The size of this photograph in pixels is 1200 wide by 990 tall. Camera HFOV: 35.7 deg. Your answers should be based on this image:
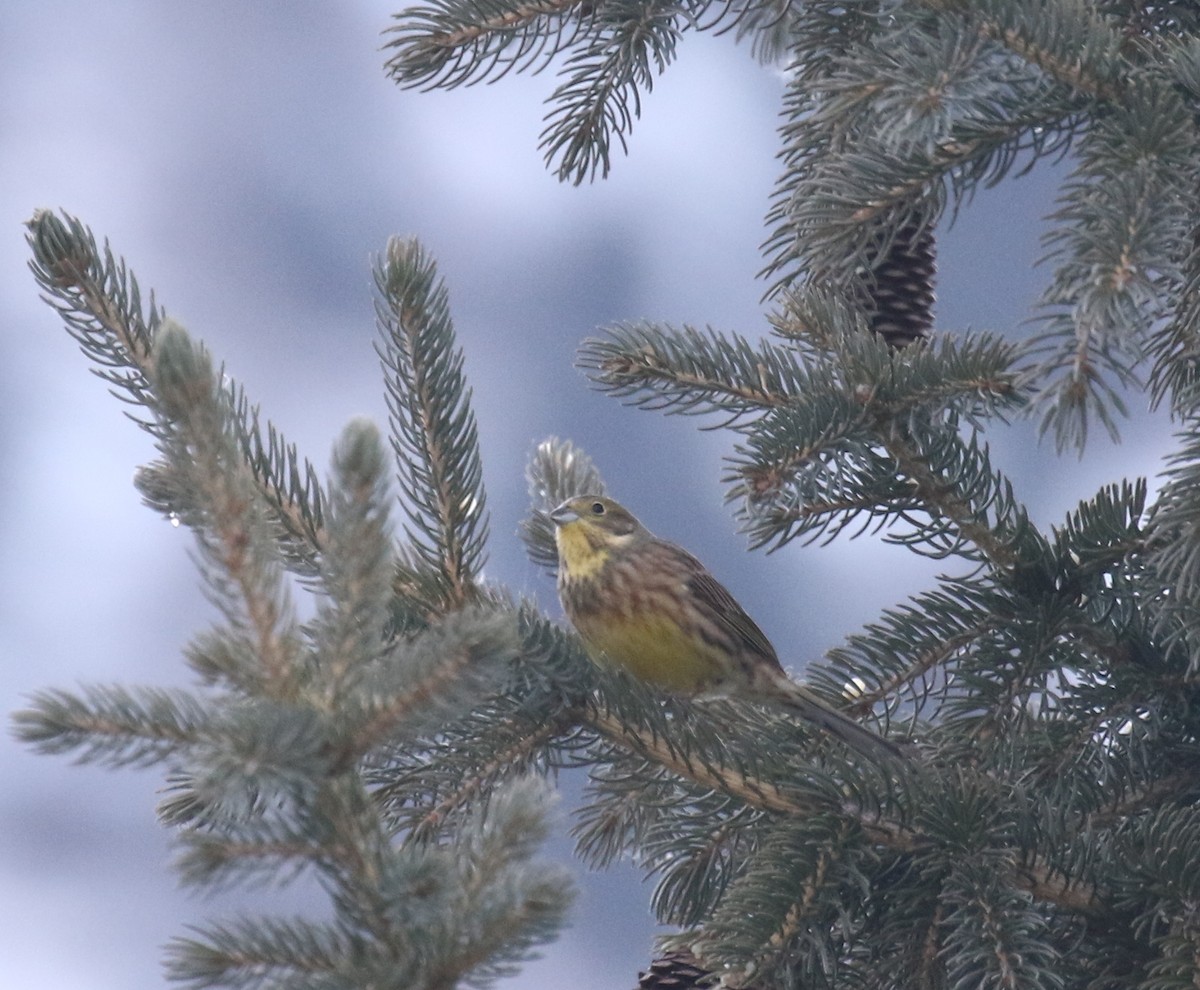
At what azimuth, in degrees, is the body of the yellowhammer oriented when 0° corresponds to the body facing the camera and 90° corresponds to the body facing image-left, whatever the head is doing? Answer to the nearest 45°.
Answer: approximately 90°

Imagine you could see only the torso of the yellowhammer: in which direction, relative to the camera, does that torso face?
to the viewer's left
